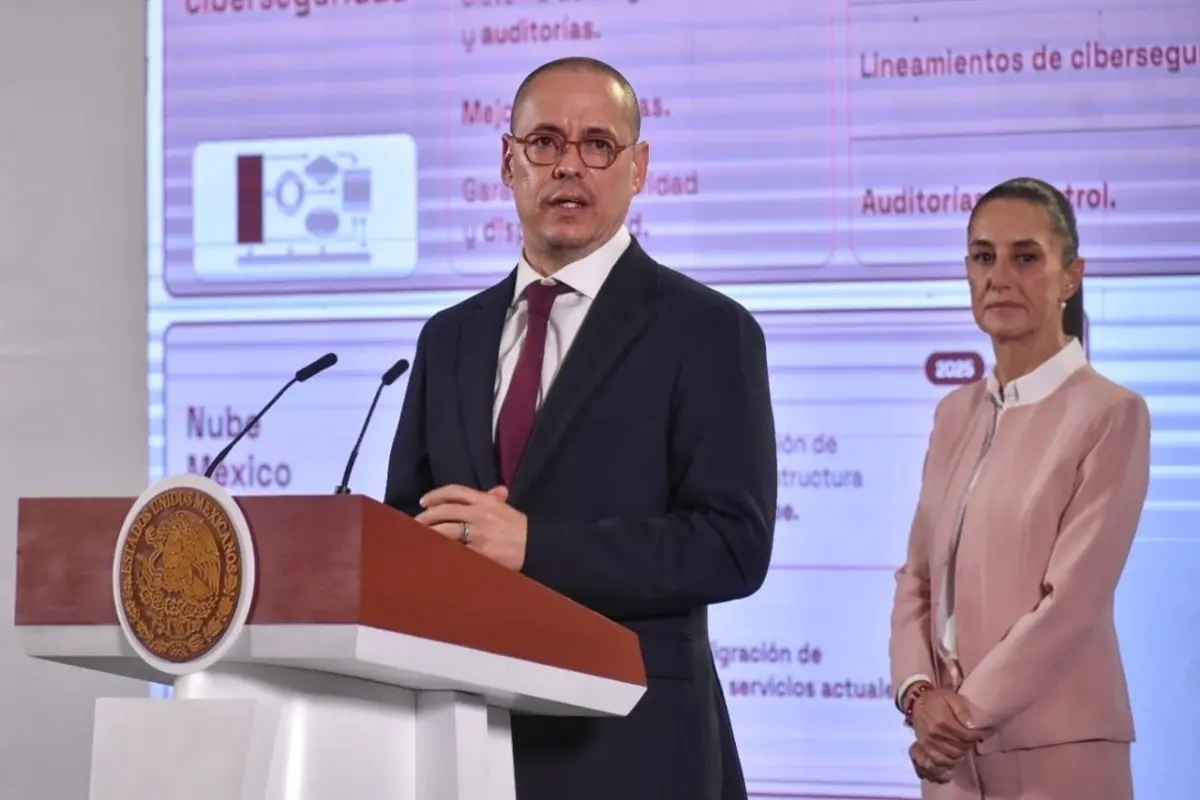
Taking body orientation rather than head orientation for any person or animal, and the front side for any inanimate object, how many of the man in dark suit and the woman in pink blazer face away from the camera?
0

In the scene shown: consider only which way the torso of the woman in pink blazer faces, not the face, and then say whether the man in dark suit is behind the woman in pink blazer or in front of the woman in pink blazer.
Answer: in front

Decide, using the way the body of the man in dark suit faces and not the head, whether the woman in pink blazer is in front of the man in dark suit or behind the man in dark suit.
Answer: behind

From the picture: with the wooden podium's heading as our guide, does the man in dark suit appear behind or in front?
behind

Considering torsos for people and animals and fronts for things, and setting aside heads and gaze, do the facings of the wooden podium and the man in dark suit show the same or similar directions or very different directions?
same or similar directions

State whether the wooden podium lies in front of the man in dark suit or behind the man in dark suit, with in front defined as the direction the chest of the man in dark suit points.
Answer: in front

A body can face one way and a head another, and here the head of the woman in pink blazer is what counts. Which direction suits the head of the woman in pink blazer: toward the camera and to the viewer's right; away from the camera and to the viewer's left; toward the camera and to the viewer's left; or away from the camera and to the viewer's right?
toward the camera and to the viewer's left

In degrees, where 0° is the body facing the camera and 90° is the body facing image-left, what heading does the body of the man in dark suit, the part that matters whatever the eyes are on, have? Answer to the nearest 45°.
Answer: approximately 45°

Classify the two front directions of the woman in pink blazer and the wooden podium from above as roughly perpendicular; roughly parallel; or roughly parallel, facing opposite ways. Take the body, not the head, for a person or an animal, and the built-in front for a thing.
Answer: roughly parallel

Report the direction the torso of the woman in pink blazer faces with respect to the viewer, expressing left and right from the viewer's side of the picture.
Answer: facing the viewer and to the left of the viewer

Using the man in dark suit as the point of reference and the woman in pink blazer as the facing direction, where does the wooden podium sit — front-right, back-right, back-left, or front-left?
back-right

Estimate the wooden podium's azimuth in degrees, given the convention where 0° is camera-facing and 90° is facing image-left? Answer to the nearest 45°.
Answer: approximately 45°

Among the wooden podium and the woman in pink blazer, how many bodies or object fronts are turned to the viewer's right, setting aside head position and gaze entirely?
0
